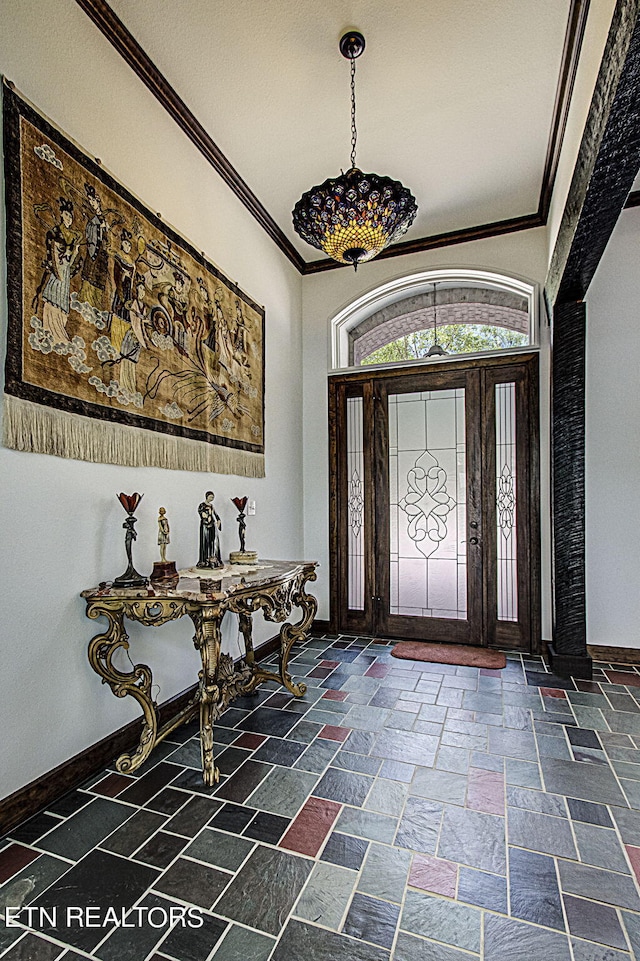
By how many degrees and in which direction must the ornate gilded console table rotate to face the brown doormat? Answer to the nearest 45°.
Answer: approximately 90° to its left

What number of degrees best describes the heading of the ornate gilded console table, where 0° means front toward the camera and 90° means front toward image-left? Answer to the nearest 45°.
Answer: approximately 315°

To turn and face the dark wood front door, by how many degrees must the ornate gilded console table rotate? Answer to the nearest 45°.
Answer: approximately 90° to its left

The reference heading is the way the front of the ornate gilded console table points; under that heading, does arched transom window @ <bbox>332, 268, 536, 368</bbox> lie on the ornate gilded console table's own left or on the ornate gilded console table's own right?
on the ornate gilded console table's own left
